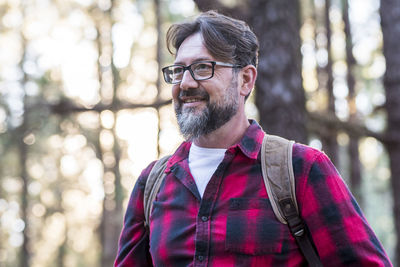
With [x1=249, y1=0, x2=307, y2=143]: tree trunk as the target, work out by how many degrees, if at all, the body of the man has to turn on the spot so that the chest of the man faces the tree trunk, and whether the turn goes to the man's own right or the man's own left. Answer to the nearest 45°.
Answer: approximately 135° to the man's own right

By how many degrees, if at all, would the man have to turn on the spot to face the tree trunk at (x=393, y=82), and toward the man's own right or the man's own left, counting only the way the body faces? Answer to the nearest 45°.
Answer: approximately 180°

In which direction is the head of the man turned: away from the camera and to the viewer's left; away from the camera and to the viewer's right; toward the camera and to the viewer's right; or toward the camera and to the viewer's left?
toward the camera and to the viewer's left

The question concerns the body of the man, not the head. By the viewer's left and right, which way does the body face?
facing the viewer and to the left of the viewer

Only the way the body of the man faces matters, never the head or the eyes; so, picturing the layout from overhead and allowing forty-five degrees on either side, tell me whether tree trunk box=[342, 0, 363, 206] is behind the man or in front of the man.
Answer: behind

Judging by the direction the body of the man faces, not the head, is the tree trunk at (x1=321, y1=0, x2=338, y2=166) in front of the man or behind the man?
behind
